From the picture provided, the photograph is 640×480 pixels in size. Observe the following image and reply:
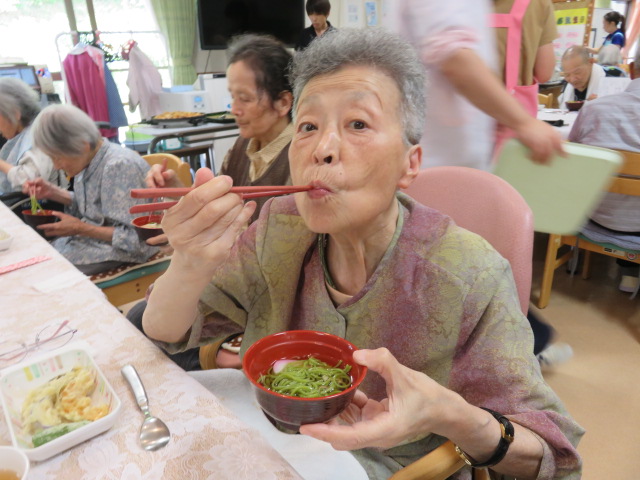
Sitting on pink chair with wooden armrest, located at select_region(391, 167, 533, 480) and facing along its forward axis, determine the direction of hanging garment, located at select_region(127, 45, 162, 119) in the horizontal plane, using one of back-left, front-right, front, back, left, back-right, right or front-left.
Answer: right

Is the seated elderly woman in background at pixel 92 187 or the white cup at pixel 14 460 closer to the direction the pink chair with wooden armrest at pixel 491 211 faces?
the white cup

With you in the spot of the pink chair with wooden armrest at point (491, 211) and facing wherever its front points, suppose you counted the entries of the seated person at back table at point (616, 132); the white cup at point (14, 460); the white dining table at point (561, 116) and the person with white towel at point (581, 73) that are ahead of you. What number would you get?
1

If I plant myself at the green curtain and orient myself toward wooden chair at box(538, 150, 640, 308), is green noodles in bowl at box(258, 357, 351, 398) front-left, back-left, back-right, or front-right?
front-right

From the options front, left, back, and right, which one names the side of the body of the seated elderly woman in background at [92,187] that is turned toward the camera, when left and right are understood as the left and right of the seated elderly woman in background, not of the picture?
left

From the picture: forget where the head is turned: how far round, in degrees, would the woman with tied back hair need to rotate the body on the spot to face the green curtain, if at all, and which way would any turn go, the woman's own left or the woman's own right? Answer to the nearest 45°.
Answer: approximately 135° to the woman's own right

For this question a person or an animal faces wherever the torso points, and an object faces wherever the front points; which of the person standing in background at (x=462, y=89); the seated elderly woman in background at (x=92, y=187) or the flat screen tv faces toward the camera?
the flat screen tv

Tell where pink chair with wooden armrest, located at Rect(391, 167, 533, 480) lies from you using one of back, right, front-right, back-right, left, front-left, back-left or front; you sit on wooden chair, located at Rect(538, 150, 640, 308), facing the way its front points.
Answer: back-left

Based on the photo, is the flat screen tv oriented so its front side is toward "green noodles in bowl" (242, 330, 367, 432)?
yes

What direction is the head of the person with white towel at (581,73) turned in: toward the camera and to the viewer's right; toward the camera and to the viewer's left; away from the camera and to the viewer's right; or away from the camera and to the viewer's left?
toward the camera and to the viewer's left

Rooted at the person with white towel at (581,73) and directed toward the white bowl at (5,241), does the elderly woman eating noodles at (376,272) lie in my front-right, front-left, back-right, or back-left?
front-left

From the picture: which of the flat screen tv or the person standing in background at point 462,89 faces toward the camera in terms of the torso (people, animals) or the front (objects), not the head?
the flat screen tv

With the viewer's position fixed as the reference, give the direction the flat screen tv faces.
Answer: facing the viewer

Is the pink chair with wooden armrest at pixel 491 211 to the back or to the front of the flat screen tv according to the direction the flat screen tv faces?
to the front

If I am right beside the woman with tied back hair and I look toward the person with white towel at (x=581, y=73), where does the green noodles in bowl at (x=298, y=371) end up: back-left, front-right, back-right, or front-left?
back-right

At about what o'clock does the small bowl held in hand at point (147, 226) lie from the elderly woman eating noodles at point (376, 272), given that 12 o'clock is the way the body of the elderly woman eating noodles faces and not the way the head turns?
The small bowl held in hand is roughly at 3 o'clock from the elderly woman eating noodles.

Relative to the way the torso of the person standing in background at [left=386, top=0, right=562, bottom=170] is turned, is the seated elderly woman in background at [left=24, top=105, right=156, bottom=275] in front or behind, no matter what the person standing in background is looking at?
behind

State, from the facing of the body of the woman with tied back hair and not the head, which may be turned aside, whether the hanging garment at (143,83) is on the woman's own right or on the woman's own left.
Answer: on the woman's own right
